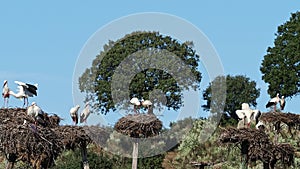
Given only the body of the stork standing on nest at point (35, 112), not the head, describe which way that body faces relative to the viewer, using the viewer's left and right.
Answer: facing the viewer and to the left of the viewer

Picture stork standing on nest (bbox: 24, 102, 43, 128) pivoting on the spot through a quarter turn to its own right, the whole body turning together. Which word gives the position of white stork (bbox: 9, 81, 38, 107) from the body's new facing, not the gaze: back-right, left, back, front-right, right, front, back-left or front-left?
front-right

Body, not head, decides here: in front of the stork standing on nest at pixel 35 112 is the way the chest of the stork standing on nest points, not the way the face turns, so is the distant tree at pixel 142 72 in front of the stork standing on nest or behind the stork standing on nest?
behind

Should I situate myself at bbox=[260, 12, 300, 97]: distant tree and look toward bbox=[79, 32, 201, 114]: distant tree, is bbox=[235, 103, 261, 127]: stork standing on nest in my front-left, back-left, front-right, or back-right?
front-left
